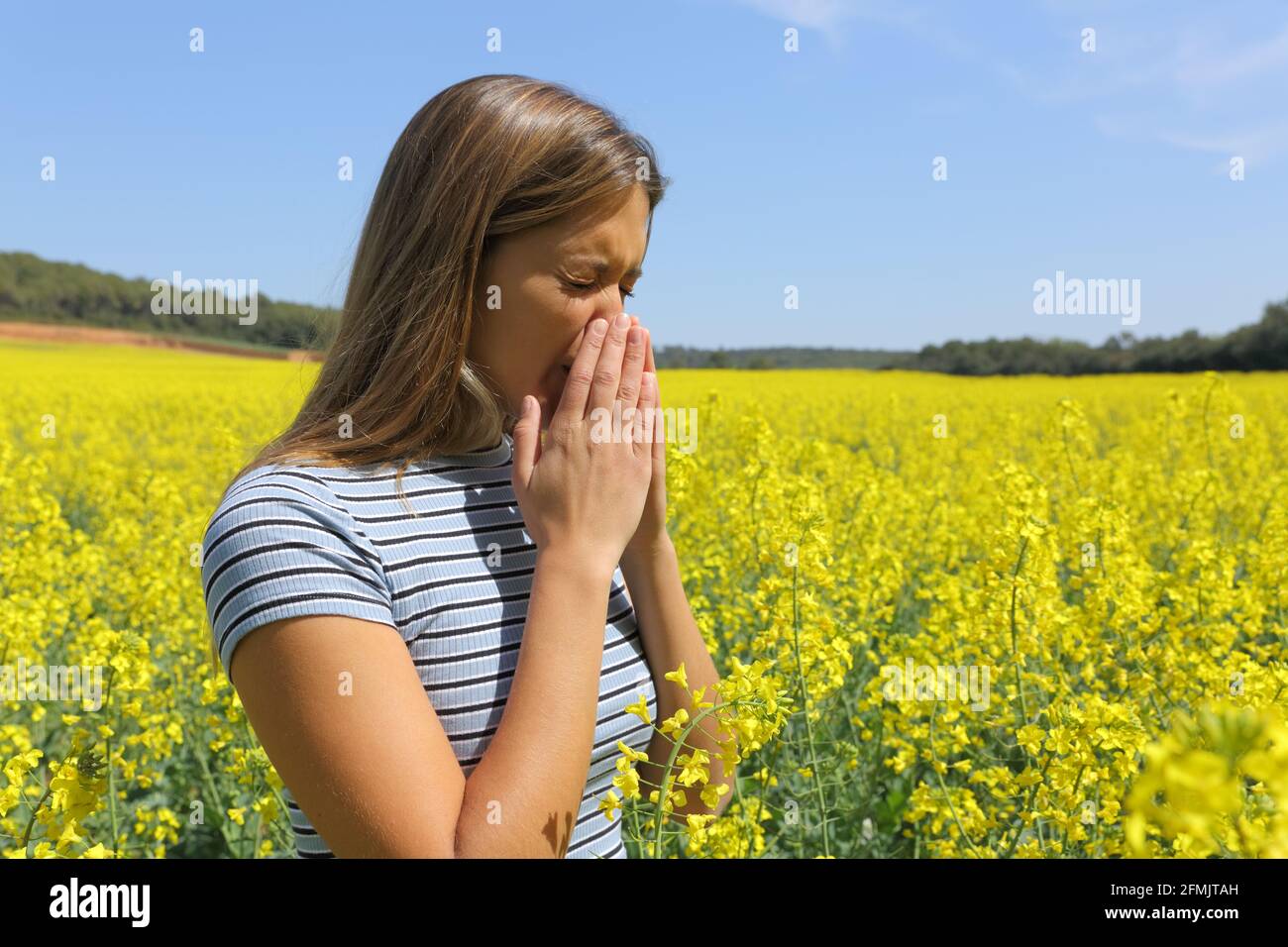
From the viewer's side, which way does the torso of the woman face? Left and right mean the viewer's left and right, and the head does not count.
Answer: facing the viewer and to the right of the viewer
